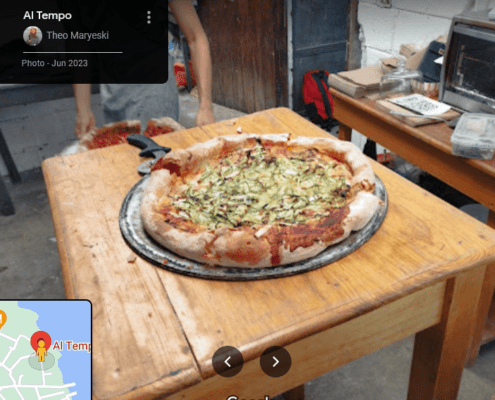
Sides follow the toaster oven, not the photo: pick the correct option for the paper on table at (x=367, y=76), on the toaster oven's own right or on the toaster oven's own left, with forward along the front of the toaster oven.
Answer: on the toaster oven's own right

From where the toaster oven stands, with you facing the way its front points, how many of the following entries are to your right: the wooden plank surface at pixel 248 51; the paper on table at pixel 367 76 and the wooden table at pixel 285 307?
2

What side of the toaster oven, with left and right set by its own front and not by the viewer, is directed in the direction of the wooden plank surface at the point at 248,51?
right

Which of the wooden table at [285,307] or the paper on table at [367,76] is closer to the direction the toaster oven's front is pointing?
the wooden table

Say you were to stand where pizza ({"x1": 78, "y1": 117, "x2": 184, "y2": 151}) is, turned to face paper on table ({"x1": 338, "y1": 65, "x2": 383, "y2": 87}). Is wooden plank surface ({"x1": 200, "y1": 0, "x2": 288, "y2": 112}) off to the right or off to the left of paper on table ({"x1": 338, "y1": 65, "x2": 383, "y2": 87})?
left

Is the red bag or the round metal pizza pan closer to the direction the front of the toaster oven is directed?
the round metal pizza pan

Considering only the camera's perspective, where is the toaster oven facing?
facing the viewer and to the left of the viewer

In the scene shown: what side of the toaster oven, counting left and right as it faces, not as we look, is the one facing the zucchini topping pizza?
front

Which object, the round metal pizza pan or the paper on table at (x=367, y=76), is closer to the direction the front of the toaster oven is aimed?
the round metal pizza pan

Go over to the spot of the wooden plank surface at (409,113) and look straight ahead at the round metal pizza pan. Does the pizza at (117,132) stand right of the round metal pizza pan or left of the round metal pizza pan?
right

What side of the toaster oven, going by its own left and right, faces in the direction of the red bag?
right
